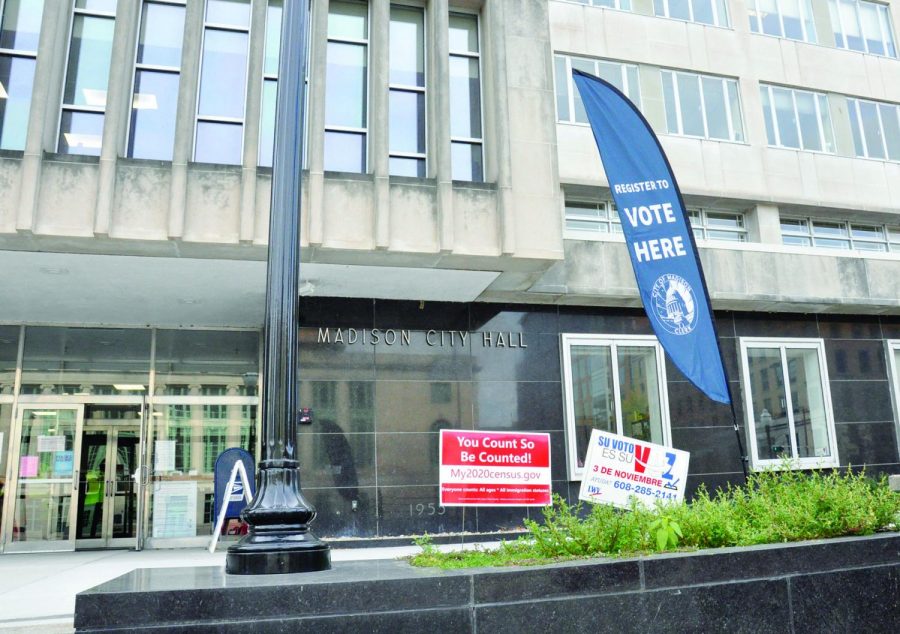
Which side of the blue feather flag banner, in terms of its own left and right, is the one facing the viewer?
front

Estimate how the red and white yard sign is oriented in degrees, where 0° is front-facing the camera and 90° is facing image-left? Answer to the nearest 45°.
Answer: approximately 0°

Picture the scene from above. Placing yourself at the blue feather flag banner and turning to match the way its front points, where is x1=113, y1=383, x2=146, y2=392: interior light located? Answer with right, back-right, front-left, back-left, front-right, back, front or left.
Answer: right

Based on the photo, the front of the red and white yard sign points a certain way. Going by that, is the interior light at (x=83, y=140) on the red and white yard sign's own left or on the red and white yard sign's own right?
on the red and white yard sign's own right

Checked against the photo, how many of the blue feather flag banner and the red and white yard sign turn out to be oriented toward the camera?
2

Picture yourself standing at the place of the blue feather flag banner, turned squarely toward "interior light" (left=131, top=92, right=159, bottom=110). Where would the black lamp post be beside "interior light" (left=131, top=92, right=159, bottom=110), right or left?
left

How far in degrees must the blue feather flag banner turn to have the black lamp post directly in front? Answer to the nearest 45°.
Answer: approximately 45° to its right

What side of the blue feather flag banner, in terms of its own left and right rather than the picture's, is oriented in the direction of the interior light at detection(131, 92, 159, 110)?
right

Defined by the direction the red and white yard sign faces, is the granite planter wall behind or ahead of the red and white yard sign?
ahead

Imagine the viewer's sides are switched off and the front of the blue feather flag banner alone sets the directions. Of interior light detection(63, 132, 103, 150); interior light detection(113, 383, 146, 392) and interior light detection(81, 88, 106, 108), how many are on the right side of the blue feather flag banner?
3
